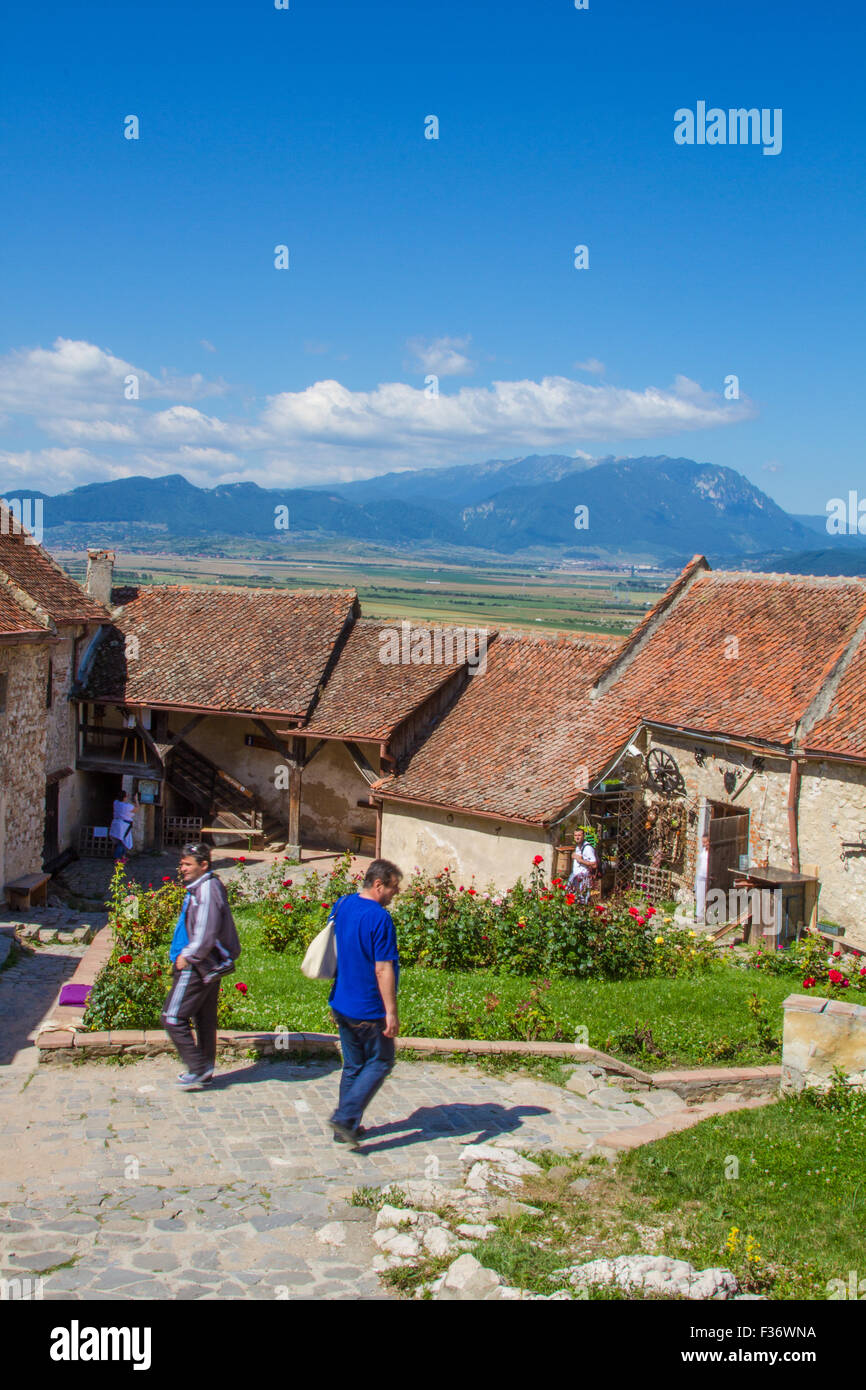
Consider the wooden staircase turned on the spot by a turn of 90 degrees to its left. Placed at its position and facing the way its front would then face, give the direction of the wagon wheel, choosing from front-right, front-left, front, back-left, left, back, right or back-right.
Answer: back-right

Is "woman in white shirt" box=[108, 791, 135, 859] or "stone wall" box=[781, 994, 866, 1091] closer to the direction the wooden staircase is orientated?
the stone wall

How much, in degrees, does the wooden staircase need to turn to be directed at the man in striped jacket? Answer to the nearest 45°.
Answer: approximately 90° to its right

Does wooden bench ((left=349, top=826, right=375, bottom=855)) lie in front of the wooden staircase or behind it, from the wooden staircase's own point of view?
in front

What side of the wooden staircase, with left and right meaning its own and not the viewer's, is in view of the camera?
right

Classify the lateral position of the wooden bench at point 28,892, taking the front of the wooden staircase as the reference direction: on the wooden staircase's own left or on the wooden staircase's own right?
on the wooden staircase's own right
